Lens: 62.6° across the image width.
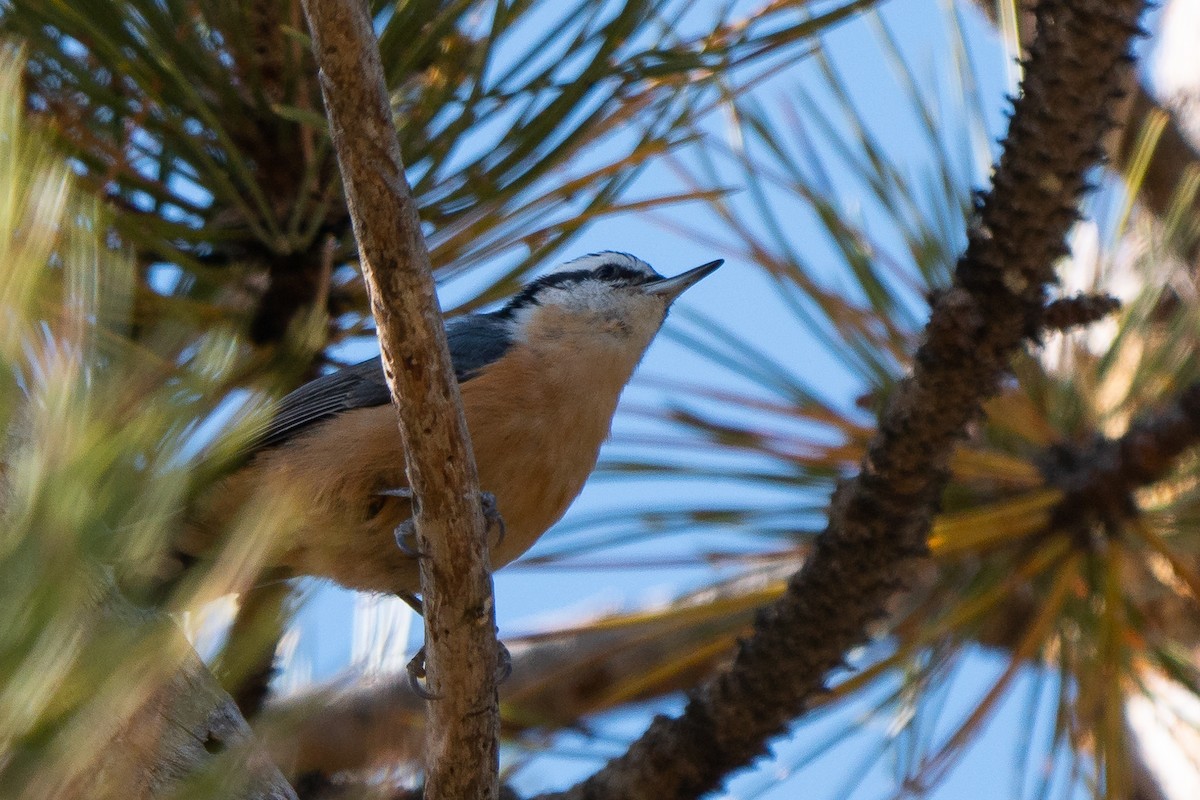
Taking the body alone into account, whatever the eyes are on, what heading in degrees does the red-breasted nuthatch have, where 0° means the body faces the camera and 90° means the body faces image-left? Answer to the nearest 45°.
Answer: approximately 270°

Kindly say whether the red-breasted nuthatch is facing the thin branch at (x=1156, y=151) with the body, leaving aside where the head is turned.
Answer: yes
